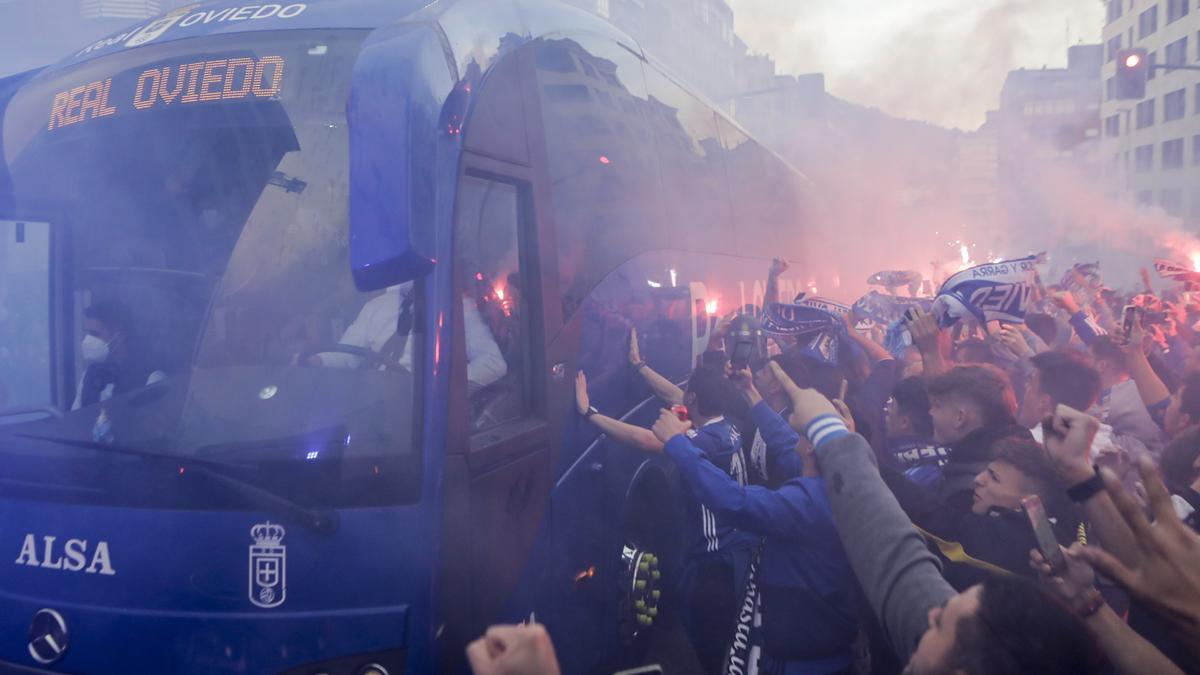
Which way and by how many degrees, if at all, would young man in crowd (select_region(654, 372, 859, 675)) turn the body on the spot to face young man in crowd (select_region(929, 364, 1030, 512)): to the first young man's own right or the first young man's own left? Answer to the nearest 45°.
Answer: approximately 90° to the first young man's own right

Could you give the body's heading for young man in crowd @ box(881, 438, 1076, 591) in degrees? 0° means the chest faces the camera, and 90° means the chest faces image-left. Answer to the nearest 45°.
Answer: approximately 90°

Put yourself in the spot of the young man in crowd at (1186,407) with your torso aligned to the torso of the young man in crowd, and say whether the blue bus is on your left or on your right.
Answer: on your left

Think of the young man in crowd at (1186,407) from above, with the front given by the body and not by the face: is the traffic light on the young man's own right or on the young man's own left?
on the young man's own right

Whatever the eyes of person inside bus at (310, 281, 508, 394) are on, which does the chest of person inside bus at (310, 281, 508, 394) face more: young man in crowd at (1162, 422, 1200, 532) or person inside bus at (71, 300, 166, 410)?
the person inside bus

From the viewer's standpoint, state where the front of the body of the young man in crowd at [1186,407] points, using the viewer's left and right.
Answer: facing to the left of the viewer

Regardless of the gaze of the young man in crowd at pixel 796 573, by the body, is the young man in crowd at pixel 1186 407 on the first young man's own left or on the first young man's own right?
on the first young man's own right

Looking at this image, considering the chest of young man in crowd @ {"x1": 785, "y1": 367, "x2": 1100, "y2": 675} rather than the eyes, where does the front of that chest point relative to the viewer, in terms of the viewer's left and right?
facing away from the viewer and to the left of the viewer

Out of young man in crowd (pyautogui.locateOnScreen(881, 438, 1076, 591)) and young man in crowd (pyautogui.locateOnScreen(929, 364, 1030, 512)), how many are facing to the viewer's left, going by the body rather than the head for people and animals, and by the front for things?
2

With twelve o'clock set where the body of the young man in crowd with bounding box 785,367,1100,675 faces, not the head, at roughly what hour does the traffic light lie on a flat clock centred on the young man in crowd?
The traffic light is roughly at 2 o'clock from the young man in crowd.

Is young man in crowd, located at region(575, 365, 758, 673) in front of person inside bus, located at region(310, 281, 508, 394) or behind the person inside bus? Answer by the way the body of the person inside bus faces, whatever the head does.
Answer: behind
